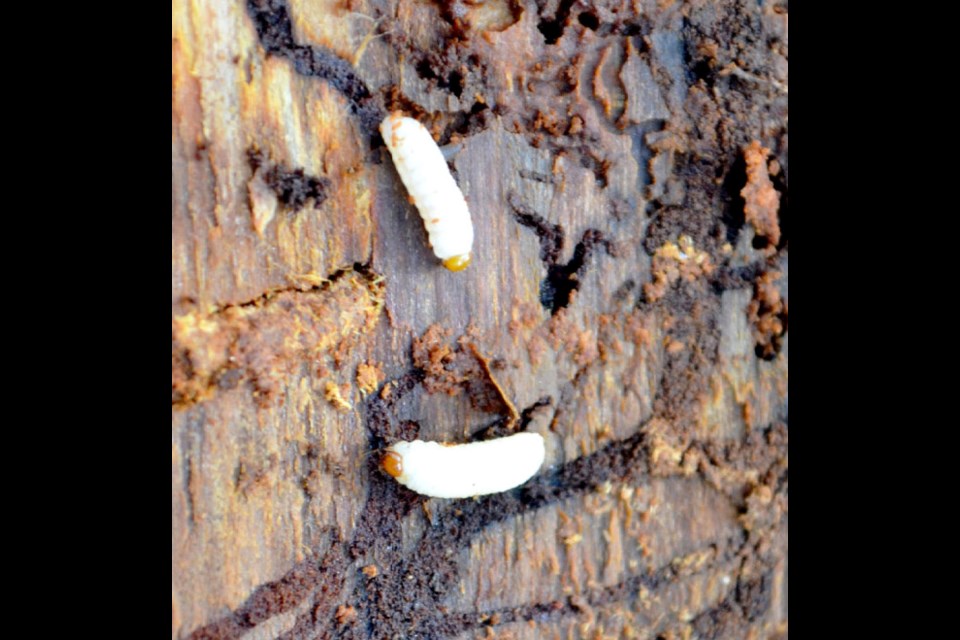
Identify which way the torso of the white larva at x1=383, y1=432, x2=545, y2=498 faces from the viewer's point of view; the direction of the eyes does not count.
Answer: to the viewer's left
